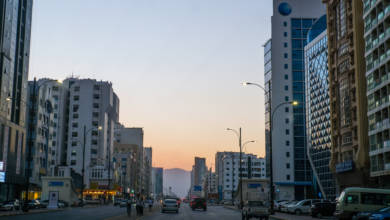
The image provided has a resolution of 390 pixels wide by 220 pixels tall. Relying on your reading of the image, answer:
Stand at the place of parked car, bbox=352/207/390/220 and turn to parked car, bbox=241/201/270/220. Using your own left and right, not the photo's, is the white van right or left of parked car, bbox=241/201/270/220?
right

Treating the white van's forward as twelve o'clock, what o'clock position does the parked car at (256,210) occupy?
The parked car is roughly at 1 o'clock from the white van.

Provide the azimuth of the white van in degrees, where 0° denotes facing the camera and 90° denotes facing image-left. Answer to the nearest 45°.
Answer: approximately 45°

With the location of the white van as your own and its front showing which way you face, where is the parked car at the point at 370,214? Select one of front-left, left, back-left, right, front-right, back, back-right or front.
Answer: front-left
